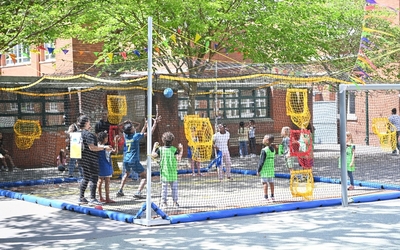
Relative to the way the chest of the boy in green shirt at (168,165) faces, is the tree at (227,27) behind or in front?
in front

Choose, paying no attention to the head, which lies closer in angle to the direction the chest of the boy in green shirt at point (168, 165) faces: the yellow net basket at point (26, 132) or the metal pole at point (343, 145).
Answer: the yellow net basket

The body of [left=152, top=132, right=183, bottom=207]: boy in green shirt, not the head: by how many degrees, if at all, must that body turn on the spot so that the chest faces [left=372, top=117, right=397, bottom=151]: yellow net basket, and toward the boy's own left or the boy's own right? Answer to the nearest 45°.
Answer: approximately 45° to the boy's own right

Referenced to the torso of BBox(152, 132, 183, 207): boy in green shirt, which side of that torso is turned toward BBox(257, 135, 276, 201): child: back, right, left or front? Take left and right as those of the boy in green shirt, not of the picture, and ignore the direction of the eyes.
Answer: right

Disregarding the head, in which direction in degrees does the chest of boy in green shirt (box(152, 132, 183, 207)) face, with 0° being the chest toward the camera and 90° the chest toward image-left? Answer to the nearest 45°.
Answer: approximately 180°

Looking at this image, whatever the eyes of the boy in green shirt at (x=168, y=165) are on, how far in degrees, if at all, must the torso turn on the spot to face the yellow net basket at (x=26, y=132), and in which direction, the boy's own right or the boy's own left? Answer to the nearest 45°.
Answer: approximately 45° to the boy's own left

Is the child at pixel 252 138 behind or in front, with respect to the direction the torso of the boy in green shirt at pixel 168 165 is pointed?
in front

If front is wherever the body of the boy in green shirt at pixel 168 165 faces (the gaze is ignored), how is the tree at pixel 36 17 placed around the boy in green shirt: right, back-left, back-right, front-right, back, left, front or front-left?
front-left
